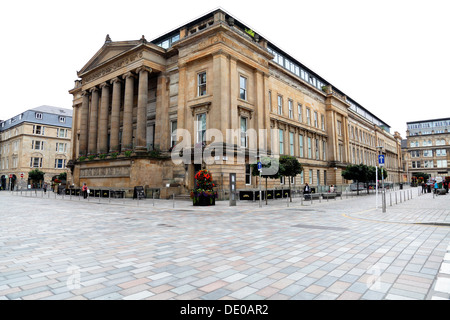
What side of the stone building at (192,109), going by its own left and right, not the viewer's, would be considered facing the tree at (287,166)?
left

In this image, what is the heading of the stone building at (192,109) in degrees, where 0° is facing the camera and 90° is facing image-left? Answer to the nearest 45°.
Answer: approximately 45°
